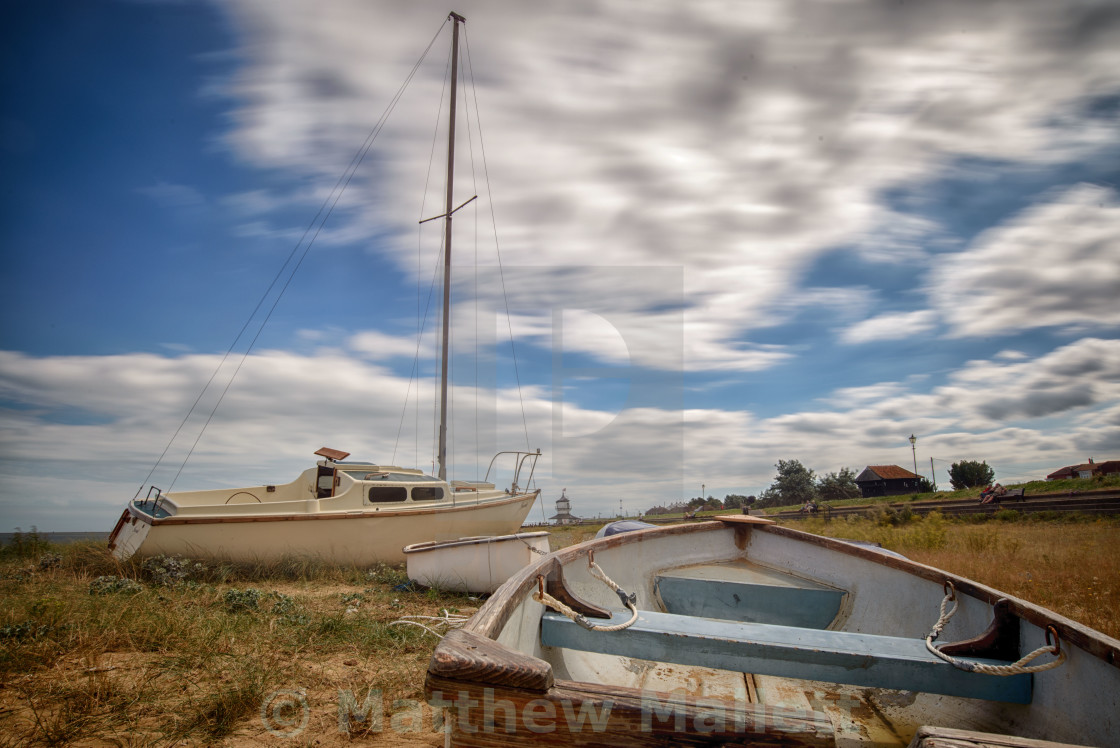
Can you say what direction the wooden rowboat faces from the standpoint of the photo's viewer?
facing away from the viewer

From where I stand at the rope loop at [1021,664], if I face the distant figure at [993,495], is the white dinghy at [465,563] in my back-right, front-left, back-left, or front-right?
front-left

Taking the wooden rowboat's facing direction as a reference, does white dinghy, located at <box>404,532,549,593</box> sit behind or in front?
in front

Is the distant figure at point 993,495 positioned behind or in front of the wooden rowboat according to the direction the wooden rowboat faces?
in front

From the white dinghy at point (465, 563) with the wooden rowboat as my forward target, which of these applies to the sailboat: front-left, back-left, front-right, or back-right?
back-right

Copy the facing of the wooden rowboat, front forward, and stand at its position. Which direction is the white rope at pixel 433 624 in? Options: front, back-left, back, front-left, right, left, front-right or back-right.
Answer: front-left
